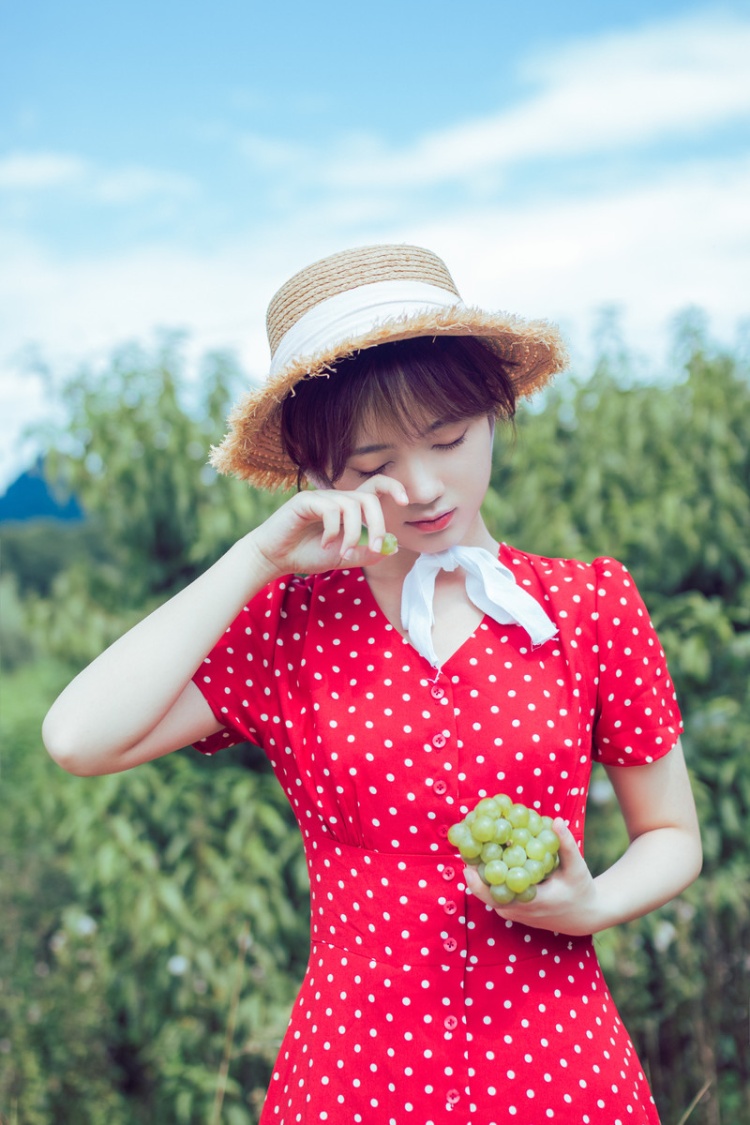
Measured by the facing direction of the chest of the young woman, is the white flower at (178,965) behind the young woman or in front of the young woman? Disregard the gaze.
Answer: behind

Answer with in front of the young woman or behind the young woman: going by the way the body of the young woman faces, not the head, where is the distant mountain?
behind

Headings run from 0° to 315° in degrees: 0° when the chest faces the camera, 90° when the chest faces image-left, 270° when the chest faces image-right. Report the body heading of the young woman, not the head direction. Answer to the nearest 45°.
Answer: approximately 0°
